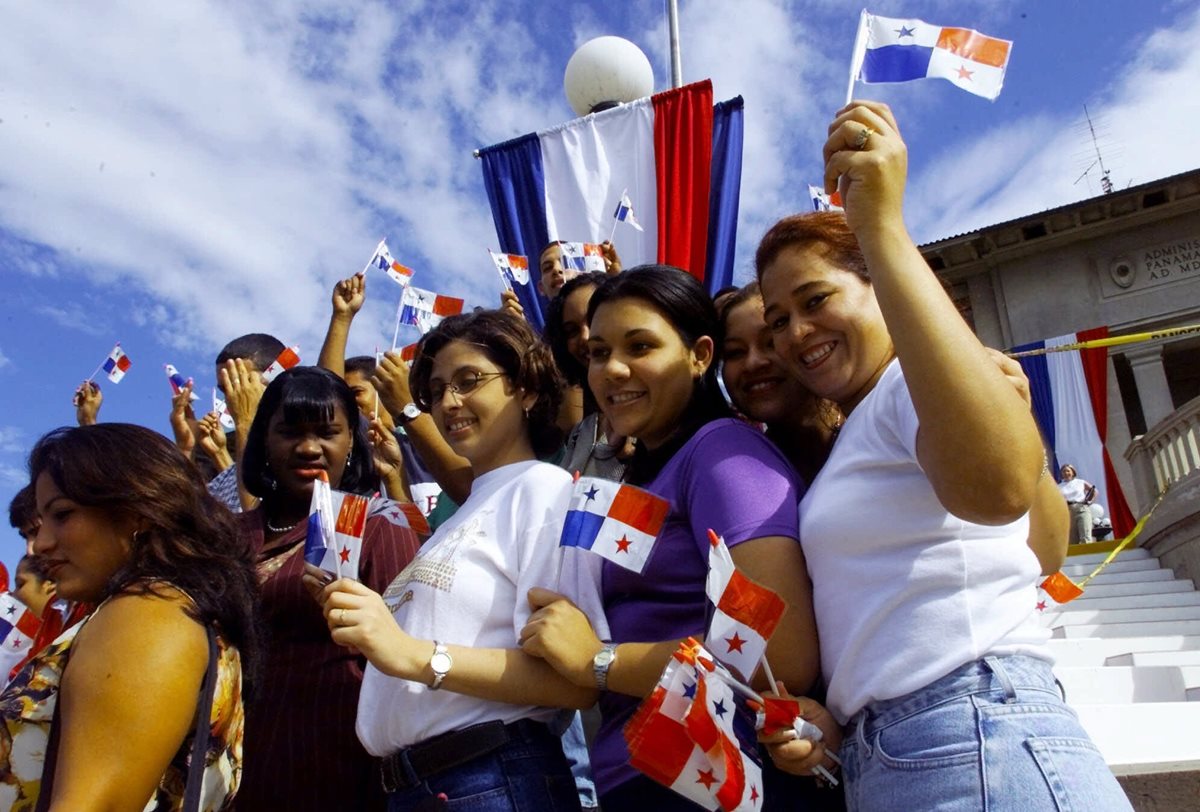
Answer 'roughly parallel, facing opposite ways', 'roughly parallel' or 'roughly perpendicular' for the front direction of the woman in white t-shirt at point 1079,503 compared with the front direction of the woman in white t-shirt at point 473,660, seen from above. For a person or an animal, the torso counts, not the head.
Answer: roughly parallel

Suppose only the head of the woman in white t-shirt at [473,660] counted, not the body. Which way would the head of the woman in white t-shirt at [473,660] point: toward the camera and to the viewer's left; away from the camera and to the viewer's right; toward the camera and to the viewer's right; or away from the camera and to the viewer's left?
toward the camera and to the viewer's left

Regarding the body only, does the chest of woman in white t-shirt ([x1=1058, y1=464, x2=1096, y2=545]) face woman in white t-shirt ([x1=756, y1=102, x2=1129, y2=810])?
yes

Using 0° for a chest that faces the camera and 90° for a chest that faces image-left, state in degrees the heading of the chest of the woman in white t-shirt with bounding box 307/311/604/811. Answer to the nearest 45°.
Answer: approximately 45°

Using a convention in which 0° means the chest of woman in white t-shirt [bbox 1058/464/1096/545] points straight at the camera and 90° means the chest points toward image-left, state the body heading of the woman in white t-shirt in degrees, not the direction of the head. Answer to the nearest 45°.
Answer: approximately 0°

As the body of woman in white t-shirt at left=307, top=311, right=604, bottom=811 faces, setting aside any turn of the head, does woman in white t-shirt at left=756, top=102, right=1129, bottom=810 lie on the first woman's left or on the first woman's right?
on the first woman's left

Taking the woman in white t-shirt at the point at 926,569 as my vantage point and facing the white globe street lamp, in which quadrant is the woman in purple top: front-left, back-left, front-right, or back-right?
front-left

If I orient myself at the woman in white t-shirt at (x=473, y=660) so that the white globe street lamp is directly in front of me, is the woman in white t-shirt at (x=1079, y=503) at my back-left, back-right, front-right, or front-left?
front-right

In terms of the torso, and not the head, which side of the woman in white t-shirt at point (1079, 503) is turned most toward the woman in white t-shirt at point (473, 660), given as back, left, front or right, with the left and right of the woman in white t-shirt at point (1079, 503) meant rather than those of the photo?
front

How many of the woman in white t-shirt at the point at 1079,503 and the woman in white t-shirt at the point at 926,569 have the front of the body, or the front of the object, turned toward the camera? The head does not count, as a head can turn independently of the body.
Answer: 1
